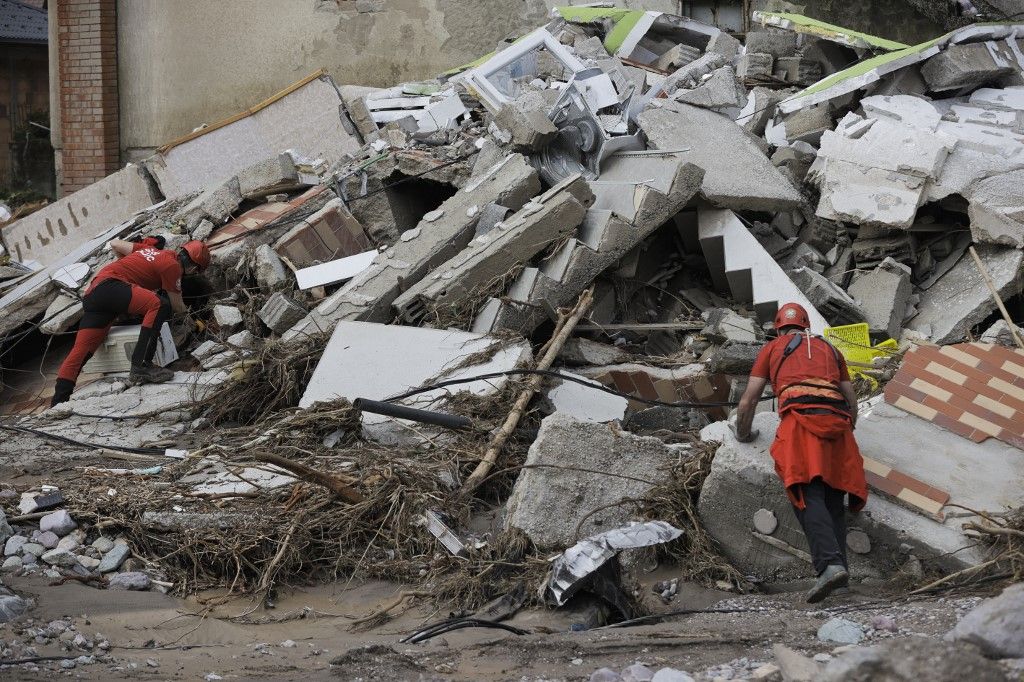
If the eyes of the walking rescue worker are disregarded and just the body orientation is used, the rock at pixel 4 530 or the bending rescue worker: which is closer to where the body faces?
the bending rescue worker

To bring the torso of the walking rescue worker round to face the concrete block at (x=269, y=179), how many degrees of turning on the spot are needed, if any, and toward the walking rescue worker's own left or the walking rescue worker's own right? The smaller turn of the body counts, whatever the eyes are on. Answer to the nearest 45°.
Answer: approximately 45° to the walking rescue worker's own left

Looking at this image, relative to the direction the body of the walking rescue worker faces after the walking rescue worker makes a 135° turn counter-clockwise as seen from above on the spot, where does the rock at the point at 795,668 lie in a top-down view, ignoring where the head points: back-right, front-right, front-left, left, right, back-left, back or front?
front-left

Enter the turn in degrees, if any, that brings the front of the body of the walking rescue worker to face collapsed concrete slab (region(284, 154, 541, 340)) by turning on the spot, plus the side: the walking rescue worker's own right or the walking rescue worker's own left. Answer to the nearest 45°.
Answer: approximately 45° to the walking rescue worker's own left

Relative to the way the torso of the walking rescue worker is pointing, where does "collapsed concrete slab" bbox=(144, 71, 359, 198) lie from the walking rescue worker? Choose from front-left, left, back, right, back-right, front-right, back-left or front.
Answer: front-left

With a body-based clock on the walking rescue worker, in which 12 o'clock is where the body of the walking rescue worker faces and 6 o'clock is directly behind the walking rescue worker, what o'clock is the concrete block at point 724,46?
The concrete block is roughly at 12 o'clock from the walking rescue worker.

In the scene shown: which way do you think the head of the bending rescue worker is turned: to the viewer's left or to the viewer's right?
to the viewer's right

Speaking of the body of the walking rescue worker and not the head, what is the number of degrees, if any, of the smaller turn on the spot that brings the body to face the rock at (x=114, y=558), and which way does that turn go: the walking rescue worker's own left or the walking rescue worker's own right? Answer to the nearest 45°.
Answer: approximately 90° to the walking rescue worker's own left

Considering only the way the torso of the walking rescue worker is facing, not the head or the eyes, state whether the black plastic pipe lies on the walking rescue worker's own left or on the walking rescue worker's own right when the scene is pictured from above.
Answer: on the walking rescue worker's own left

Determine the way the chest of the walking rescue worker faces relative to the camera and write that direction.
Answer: away from the camera

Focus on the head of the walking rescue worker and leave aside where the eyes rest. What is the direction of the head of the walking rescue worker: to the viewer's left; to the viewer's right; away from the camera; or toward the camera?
away from the camera

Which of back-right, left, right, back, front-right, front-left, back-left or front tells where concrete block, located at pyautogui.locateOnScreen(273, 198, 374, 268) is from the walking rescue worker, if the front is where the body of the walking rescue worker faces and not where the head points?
front-left

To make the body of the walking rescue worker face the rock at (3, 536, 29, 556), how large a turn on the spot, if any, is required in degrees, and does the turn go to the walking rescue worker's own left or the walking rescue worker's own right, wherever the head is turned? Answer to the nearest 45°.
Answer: approximately 90° to the walking rescue worker's own left

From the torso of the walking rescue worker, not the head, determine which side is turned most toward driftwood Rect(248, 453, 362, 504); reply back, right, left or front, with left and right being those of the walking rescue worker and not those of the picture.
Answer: left
